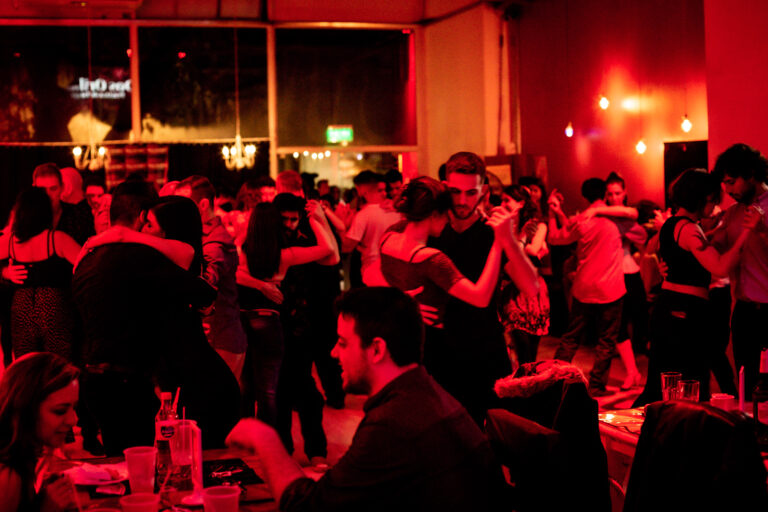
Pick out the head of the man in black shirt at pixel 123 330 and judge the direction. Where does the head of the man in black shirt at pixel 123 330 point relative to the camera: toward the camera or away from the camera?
away from the camera

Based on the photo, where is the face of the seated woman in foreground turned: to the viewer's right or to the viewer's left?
to the viewer's right

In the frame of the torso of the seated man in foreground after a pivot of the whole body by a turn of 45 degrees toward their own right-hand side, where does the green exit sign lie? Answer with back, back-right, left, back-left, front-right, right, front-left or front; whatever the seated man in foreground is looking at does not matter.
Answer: front-right

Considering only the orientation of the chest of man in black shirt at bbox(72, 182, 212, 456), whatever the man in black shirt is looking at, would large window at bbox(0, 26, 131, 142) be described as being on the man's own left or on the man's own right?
on the man's own left

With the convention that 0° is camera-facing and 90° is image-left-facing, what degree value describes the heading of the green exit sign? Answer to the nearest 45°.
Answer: approximately 0°

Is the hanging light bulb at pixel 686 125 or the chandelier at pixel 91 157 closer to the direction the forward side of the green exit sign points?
the hanging light bulb

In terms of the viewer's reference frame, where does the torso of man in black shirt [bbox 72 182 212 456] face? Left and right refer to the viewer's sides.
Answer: facing away from the viewer and to the right of the viewer

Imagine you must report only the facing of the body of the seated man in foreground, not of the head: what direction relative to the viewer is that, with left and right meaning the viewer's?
facing to the left of the viewer
